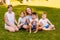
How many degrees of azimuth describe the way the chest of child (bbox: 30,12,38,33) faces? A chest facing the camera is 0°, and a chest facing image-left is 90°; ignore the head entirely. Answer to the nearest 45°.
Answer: approximately 0°

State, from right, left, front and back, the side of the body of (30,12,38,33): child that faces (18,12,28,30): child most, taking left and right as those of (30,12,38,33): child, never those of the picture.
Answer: right
